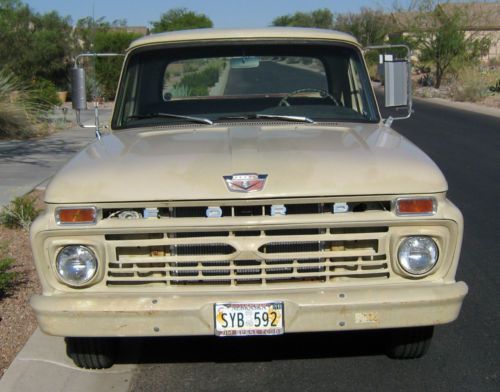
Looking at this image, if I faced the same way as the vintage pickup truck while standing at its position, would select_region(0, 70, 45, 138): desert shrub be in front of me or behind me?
behind

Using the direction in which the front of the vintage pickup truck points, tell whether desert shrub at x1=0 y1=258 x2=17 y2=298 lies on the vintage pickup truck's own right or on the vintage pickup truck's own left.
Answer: on the vintage pickup truck's own right

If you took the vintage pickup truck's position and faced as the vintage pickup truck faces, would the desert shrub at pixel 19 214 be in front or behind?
behind

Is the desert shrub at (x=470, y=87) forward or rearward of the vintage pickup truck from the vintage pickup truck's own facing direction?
rearward

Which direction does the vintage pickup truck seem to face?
toward the camera

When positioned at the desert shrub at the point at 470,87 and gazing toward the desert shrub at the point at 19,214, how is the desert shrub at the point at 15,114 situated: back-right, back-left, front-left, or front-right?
front-right
